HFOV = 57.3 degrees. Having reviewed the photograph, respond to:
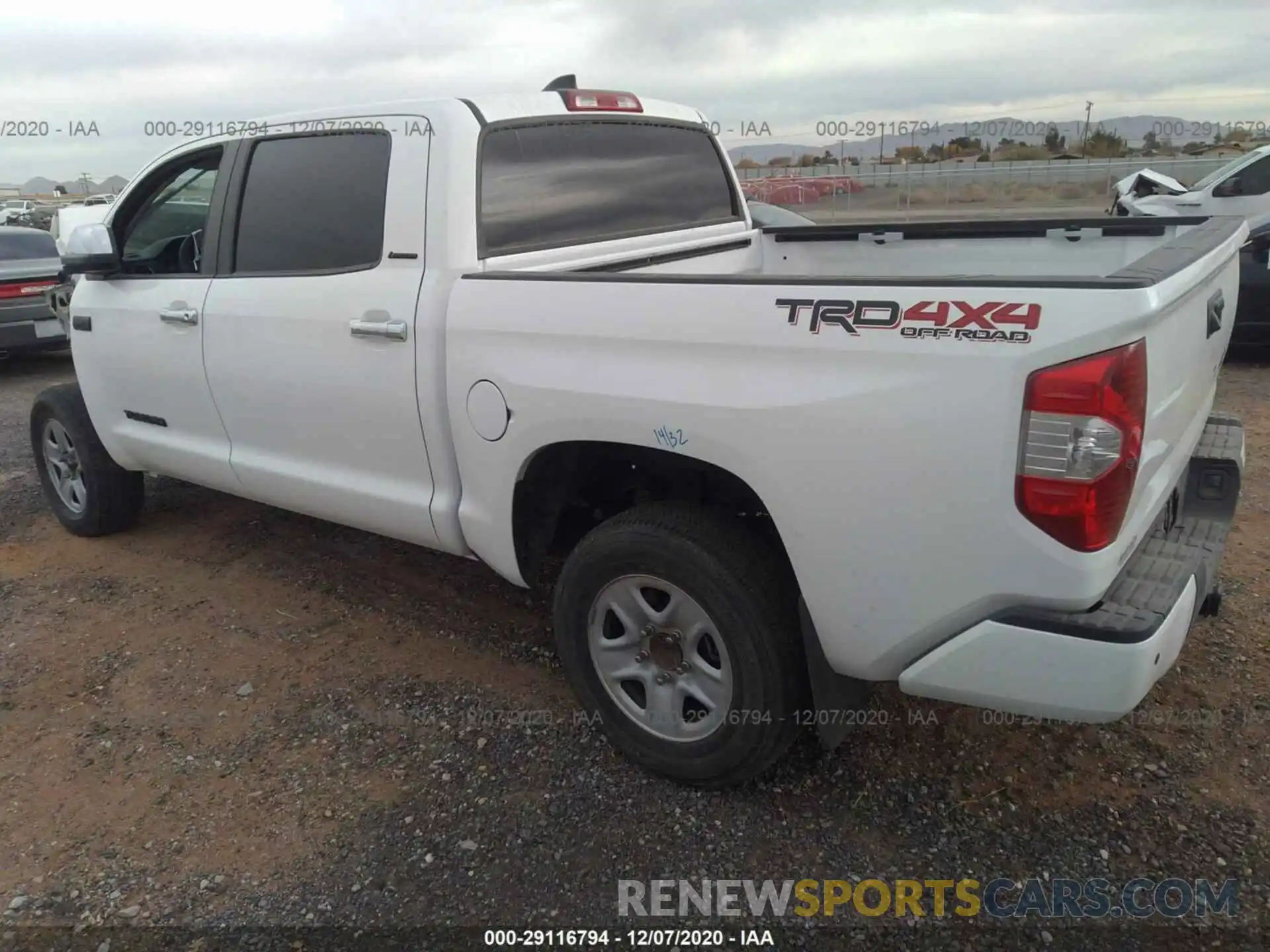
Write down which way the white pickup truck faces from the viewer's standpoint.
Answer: facing away from the viewer and to the left of the viewer

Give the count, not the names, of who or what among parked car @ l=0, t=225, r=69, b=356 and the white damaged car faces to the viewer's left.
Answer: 1

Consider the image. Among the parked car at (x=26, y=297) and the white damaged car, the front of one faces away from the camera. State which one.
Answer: the parked car

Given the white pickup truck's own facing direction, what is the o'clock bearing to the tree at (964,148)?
The tree is roughly at 2 o'clock from the white pickup truck.

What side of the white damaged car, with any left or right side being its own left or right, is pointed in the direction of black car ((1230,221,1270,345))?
left

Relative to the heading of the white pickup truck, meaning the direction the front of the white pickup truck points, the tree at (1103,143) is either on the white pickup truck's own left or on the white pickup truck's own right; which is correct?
on the white pickup truck's own right

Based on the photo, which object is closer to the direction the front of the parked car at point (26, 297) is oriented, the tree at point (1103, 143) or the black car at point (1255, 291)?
the tree

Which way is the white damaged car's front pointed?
to the viewer's left

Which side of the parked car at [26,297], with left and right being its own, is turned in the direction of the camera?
back

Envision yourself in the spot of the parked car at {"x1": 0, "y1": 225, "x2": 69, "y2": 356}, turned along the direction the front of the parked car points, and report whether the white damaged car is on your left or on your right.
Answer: on your right
